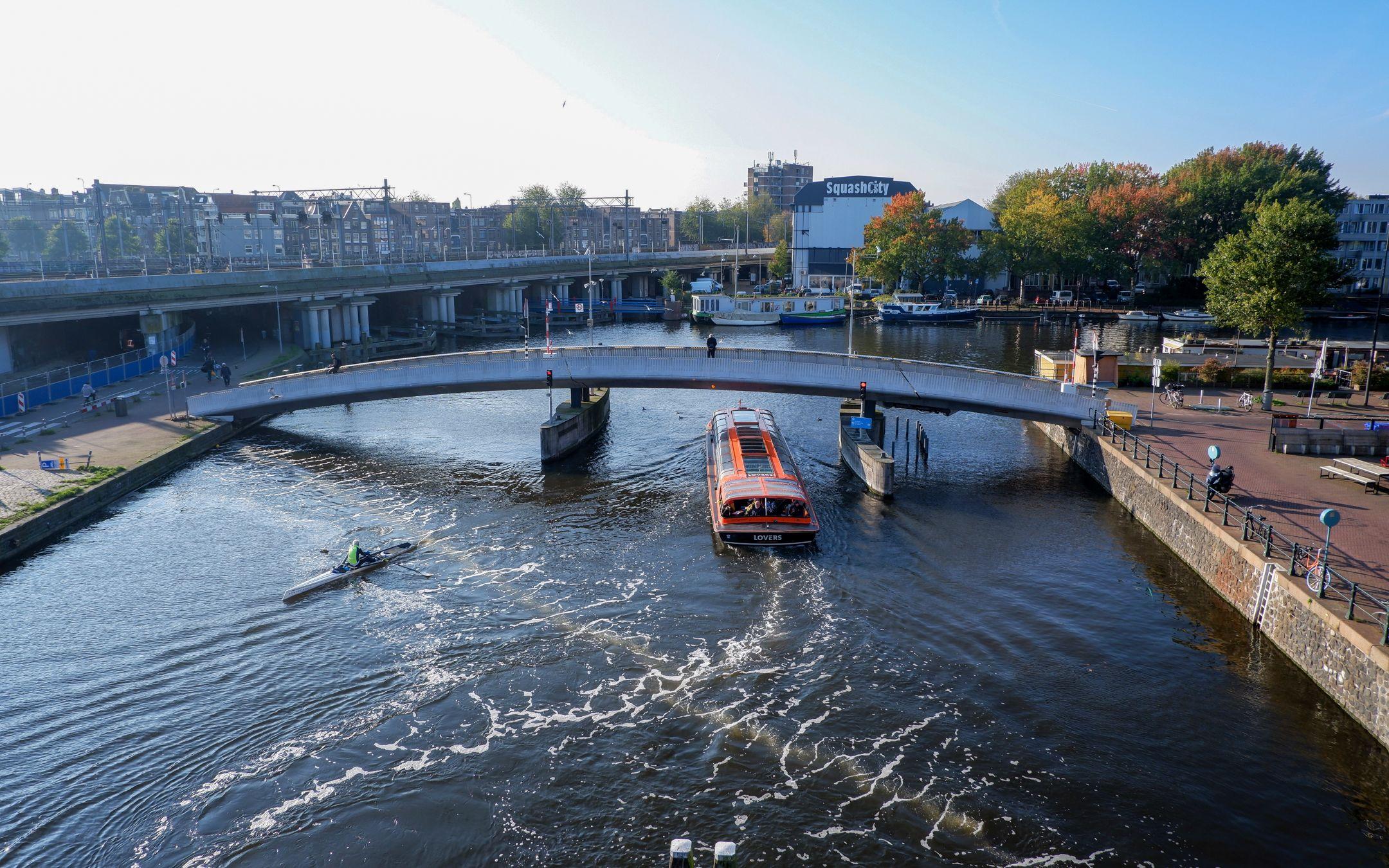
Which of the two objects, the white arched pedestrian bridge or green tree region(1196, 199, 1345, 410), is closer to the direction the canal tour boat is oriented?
the white arched pedestrian bridge

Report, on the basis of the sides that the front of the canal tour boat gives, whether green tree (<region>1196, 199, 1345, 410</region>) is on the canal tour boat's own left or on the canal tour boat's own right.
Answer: on the canal tour boat's own right

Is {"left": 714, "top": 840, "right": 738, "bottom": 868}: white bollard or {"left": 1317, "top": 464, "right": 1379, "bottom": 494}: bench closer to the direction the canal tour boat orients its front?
the bench

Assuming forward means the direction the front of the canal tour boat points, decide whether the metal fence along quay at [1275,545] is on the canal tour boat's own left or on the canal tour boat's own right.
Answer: on the canal tour boat's own right

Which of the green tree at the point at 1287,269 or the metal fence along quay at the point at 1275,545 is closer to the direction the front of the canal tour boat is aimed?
the green tree

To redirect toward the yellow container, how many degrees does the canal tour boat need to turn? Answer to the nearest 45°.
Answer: approximately 45° to its right

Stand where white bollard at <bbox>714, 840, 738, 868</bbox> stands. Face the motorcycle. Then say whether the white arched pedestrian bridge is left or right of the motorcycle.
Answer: left

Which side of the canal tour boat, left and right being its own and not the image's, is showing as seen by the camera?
back

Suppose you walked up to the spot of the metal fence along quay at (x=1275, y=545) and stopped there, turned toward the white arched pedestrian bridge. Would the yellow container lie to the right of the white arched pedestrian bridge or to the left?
right

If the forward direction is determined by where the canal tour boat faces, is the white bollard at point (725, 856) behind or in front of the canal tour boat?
behind
